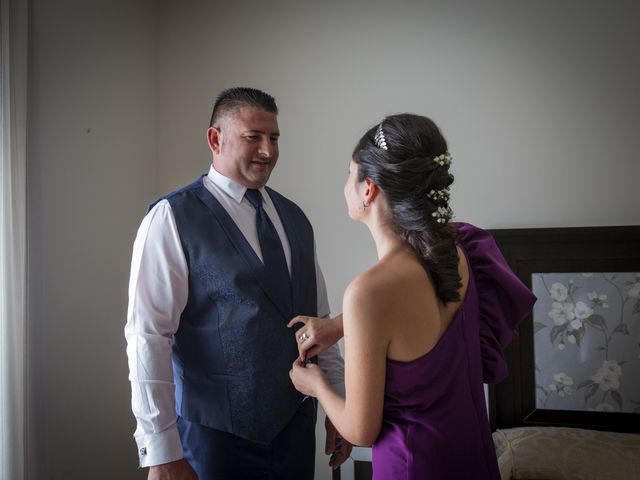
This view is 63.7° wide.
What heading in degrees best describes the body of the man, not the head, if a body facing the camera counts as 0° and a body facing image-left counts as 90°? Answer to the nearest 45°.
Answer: approximately 315°

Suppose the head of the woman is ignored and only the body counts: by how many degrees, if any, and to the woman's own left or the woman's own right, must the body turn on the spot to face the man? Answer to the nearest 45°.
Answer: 0° — they already face them

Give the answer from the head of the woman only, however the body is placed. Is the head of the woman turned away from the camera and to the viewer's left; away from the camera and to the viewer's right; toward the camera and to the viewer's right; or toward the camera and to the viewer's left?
away from the camera and to the viewer's left

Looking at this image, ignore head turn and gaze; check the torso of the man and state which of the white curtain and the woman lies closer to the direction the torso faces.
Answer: the woman

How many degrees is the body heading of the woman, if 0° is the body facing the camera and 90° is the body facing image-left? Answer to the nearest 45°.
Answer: approximately 135°

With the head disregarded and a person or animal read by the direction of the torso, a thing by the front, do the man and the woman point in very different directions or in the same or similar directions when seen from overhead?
very different directions

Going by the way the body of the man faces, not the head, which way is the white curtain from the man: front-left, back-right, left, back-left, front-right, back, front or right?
back
